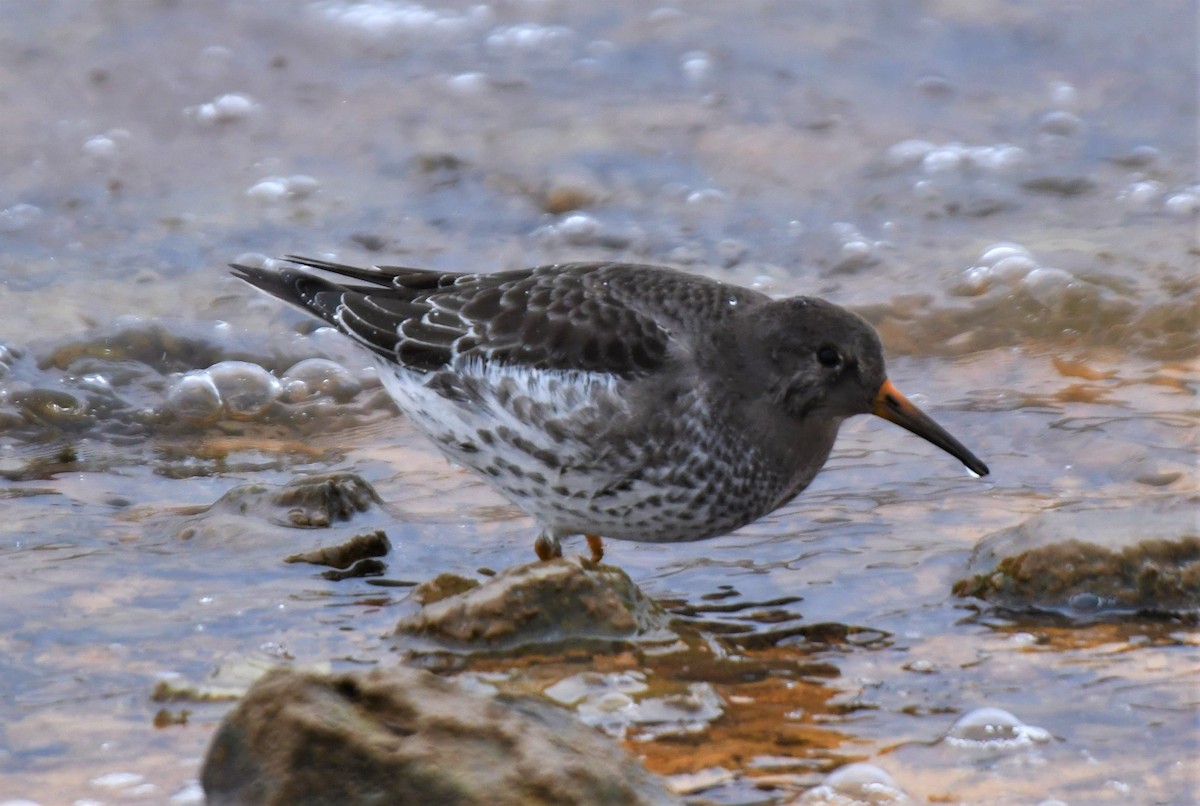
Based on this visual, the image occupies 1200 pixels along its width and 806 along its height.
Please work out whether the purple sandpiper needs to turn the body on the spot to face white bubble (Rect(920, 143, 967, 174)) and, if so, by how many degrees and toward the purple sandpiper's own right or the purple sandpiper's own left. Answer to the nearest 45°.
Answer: approximately 45° to the purple sandpiper's own left

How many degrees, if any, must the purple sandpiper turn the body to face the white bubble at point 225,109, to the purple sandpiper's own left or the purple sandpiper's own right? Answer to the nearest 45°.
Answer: approximately 135° to the purple sandpiper's own left

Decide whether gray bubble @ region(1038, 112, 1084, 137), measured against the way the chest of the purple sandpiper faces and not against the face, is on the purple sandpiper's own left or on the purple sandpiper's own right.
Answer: on the purple sandpiper's own left

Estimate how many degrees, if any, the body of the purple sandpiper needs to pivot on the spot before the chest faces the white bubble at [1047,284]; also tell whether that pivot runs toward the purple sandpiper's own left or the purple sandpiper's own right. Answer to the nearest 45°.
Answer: approximately 45° to the purple sandpiper's own left

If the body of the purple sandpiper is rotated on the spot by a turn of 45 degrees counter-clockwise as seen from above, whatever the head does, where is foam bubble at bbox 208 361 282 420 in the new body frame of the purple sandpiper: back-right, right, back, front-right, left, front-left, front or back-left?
left

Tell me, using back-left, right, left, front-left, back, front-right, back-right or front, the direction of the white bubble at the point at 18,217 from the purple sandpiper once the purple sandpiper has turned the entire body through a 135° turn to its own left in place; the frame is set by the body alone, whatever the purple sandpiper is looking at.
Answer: front

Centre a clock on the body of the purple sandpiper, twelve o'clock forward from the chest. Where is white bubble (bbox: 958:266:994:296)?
The white bubble is roughly at 10 o'clock from the purple sandpiper.

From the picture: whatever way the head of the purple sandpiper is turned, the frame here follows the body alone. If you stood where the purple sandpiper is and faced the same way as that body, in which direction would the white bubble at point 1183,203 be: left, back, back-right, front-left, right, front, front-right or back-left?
front-left

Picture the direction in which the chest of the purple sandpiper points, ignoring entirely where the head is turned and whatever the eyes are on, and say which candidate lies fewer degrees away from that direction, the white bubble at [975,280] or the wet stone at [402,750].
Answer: the white bubble

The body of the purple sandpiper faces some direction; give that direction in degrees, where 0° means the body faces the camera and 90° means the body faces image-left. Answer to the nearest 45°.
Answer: approximately 270°

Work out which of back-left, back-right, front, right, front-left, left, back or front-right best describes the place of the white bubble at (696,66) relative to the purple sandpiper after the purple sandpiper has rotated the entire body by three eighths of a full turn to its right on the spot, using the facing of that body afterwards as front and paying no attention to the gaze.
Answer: back-right

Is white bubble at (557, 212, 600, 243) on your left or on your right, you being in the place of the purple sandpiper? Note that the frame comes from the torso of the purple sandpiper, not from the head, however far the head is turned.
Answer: on your left

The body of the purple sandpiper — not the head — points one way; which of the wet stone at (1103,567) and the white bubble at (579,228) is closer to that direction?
the wet stone

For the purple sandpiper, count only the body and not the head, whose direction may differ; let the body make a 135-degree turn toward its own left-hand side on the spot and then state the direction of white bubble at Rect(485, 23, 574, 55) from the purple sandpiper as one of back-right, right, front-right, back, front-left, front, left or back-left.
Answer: front-right

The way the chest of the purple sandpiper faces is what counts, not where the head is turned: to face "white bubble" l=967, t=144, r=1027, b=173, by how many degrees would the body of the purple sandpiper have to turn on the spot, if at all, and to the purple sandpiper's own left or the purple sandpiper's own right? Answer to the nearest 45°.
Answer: approximately 45° to the purple sandpiper's own left

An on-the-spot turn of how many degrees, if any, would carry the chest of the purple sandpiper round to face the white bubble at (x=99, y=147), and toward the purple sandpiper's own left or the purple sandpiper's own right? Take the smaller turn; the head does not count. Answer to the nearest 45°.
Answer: approximately 135° to the purple sandpiper's own left
